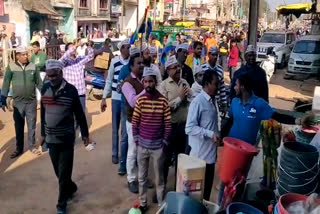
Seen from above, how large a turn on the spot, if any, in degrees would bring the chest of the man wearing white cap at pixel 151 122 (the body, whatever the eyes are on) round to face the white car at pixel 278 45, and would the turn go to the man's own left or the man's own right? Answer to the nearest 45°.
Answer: approximately 180°

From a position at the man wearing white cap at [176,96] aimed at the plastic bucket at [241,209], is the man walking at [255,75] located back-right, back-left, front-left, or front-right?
back-left

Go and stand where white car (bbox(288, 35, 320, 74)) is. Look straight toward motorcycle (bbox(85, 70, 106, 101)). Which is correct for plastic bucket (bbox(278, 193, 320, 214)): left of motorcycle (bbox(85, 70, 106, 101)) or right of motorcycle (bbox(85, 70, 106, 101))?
left

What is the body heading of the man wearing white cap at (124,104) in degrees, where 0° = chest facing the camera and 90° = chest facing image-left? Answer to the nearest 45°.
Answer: approximately 315°

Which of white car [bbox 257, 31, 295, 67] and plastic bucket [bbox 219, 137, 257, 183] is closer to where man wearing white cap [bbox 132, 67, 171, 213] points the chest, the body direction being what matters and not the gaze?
the plastic bucket
